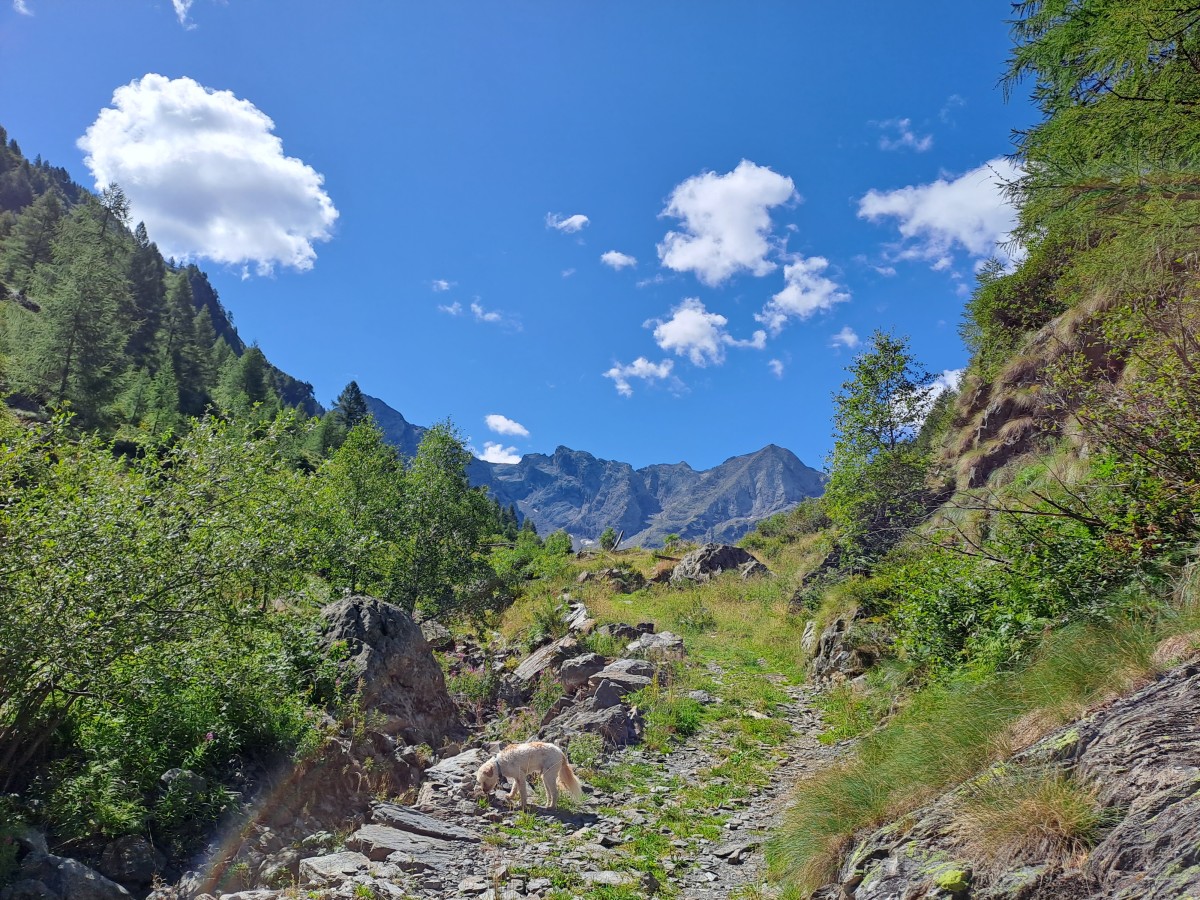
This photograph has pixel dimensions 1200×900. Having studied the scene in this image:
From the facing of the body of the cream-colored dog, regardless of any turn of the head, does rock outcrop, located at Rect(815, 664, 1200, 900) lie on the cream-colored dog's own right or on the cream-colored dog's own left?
on the cream-colored dog's own left

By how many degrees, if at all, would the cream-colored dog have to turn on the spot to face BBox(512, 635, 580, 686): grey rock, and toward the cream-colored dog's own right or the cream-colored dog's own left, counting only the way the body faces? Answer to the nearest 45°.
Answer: approximately 90° to the cream-colored dog's own right

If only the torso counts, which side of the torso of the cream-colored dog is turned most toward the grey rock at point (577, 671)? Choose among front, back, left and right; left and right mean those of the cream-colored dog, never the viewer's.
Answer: right

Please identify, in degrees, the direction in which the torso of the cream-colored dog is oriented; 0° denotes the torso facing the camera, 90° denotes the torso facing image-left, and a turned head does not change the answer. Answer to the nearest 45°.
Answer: approximately 90°

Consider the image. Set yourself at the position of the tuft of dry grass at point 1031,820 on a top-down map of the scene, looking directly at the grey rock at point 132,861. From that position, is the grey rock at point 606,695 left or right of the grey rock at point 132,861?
right

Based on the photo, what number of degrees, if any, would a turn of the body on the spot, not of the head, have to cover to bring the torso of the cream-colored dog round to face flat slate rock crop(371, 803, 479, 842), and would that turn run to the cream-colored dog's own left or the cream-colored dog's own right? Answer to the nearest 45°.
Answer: approximately 45° to the cream-colored dog's own left

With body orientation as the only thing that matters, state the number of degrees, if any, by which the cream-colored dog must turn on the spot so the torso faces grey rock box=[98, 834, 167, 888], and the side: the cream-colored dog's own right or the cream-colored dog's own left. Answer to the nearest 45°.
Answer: approximately 45° to the cream-colored dog's own left

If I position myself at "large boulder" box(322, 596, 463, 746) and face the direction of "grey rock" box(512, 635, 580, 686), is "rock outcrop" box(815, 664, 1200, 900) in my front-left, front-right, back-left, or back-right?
back-right
